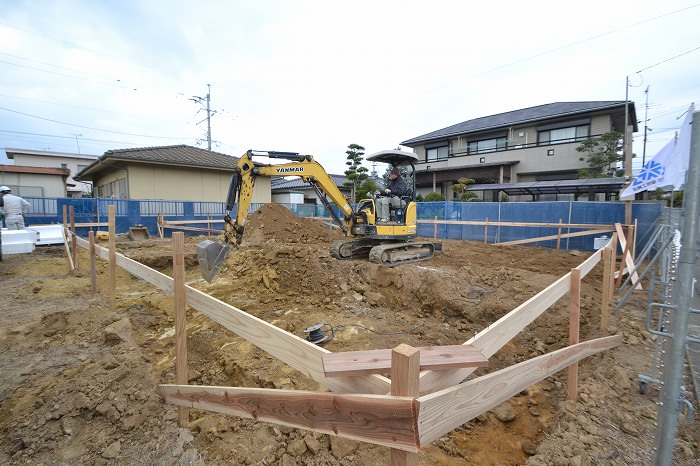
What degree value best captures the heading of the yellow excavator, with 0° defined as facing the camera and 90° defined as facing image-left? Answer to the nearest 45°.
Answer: approximately 45°

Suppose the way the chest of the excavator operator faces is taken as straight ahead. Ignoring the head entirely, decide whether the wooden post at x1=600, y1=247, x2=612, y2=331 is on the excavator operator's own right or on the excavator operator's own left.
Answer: on the excavator operator's own left

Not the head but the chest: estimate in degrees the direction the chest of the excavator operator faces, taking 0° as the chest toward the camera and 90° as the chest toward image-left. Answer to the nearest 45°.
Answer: approximately 45°

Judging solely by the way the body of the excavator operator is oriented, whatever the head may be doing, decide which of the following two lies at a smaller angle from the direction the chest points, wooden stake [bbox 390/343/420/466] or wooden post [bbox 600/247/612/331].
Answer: the wooden stake

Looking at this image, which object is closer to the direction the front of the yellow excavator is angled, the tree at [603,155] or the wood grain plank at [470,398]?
the wood grain plank

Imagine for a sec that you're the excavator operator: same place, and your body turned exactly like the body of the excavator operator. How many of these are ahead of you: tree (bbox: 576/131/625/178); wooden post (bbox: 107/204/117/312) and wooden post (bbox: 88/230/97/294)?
2
